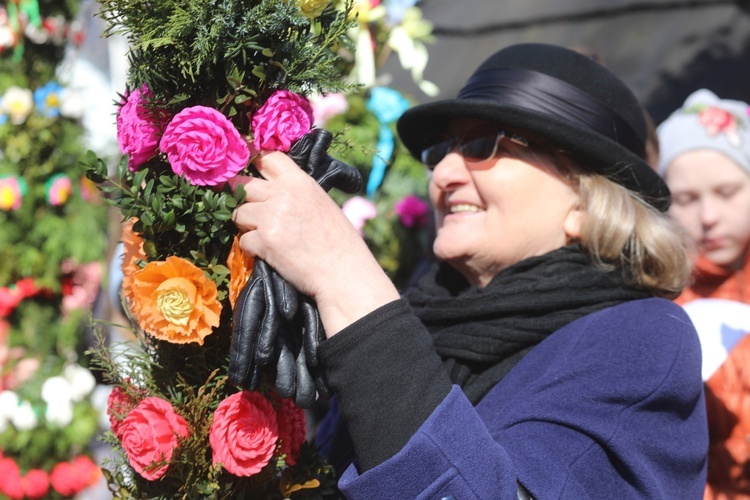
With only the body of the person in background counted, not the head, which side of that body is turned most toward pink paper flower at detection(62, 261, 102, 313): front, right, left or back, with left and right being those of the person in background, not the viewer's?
right

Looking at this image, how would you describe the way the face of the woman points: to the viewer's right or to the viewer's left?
to the viewer's left

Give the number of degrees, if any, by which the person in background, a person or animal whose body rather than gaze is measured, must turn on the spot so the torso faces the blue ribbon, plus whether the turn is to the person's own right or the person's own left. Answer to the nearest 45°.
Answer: approximately 90° to the person's own right

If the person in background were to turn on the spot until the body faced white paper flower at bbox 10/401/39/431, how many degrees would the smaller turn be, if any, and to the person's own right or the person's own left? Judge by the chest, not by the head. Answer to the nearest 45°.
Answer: approximately 90° to the person's own right

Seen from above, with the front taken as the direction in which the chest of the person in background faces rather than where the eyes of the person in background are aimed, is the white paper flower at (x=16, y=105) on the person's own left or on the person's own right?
on the person's own right

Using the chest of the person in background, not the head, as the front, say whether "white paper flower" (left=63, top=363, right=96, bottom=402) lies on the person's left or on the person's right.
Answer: on the person's right

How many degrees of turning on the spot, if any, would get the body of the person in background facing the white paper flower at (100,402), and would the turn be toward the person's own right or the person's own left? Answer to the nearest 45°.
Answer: approximately 90° to the person's own right

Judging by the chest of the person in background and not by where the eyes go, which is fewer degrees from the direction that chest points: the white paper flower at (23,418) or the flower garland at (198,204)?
the flower garland

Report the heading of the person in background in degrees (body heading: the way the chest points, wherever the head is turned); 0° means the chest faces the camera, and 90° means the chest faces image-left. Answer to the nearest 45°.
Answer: approximately 0°

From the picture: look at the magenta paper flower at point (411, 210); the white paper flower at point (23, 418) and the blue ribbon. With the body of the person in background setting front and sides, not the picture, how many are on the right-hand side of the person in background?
3

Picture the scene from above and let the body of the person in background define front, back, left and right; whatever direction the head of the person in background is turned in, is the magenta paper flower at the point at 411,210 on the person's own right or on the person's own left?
on the person's own right

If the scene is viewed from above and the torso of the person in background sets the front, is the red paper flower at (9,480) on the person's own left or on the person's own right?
on the person's own right
